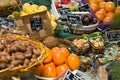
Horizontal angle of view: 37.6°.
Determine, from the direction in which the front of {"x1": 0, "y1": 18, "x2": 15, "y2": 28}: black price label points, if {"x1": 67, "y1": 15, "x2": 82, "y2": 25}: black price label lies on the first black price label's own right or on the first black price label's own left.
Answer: on the first black price label's own left

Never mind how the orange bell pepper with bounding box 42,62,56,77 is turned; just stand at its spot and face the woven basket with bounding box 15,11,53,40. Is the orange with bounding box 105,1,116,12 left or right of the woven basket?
right

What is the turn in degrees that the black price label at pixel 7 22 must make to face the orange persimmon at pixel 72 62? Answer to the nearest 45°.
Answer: approximately 45° to its left

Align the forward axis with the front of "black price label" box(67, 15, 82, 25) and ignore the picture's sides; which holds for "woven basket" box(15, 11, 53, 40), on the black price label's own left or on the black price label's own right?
on the black price label's own right

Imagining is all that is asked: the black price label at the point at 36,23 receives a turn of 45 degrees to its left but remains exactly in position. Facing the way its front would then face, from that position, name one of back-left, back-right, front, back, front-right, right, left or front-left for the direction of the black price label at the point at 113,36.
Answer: front-left

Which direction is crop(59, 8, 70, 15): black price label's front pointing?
toward the camera

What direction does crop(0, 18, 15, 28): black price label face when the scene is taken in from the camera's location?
facing the viewer

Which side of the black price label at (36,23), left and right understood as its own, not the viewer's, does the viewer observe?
front

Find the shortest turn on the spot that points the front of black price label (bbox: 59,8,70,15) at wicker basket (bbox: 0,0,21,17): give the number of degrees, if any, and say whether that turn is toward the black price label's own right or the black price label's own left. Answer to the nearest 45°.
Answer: approximately 45° to the black price label's own right

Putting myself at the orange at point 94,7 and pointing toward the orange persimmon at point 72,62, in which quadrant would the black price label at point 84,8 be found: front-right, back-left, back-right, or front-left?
front-right

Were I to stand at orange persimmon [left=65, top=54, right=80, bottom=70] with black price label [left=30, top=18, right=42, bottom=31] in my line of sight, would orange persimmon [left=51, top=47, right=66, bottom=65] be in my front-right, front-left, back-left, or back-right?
front-left

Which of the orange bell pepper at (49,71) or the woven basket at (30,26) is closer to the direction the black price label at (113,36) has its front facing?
the orange bell pepper

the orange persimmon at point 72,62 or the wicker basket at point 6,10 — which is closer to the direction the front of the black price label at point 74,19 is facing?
the orange persimmon
